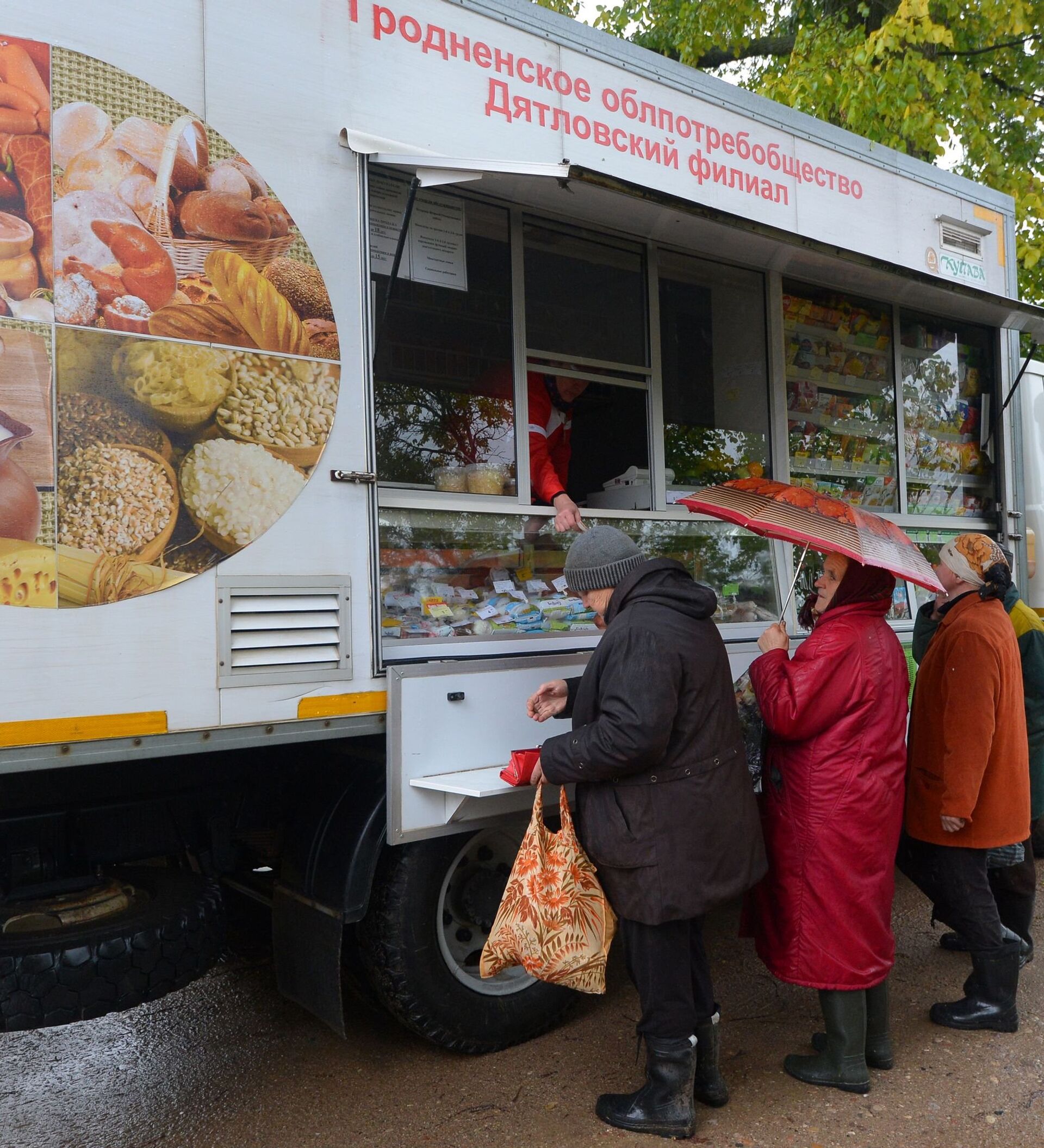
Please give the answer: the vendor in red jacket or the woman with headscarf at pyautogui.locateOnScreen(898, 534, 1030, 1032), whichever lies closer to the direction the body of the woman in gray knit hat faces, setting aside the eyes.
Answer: the vendor in red jacket

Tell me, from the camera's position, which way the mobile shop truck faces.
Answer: facing away from the viewer and to the right of the viewer

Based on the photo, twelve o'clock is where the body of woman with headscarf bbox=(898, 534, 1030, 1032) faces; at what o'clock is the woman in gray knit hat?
The woman in gray knit hat is roughly at 10 o'clock from the woman with headscarf.

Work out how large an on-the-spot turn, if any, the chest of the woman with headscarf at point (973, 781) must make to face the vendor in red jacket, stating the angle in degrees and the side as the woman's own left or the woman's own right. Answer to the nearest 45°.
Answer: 0° — they already face them

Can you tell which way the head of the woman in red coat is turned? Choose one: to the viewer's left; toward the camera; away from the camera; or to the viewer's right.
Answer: to the viewer's left

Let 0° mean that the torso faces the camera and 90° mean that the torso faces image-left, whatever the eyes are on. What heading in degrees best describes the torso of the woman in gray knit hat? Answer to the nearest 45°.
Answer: approximately 90°

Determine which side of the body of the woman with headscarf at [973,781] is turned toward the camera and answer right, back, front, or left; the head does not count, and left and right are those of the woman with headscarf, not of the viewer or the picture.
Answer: left

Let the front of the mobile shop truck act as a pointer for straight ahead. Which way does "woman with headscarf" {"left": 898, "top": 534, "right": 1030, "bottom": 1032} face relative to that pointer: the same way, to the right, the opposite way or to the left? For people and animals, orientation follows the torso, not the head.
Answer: to the left

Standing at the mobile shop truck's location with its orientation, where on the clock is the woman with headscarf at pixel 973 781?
The woman with headscarf is roughly at 1 o'clock from the mobile shop truck.
